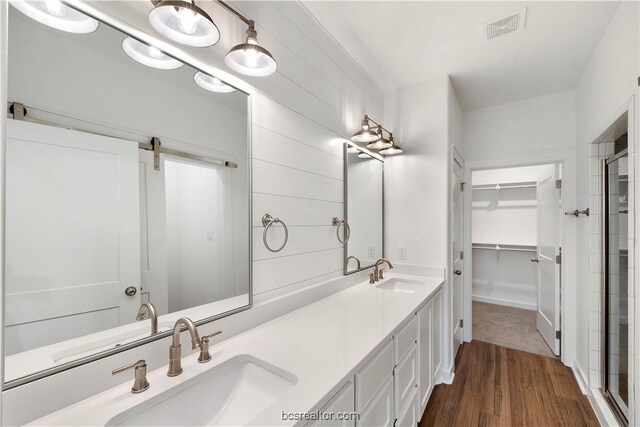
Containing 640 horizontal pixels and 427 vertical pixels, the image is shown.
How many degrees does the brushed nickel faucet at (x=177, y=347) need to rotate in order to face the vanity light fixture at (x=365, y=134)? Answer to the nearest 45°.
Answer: approximately 90° to its left

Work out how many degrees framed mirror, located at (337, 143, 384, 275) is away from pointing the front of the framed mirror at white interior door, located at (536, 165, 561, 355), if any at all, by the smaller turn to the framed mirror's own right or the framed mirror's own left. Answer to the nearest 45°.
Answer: approximately 90° to the framed mirror's own left

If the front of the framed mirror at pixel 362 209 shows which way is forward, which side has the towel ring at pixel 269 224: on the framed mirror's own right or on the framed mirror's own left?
on the framed mirror's own right

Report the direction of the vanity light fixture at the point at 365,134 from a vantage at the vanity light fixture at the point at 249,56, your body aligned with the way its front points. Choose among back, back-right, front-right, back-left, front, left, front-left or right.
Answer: left

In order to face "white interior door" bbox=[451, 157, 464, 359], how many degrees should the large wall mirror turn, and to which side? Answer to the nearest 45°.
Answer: approximately 45° to its left

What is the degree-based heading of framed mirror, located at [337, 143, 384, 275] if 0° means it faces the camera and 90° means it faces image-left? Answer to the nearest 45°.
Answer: approximately 315°

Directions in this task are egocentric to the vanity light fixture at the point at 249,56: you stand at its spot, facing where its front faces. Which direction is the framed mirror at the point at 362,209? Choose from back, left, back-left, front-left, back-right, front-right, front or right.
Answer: left

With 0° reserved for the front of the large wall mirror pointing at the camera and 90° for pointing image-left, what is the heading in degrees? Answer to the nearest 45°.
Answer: approximately 315°

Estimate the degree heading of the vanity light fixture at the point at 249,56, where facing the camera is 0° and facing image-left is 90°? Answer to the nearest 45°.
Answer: approximately 315°

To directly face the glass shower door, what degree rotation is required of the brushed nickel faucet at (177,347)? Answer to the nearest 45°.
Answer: approximately 45° to its left

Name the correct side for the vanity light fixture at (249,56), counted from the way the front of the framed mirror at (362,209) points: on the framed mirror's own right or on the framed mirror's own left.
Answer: on the framed mirror's own right

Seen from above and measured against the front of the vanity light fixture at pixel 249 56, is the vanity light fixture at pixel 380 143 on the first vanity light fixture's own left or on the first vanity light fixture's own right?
on the first vanity light fixture's own left

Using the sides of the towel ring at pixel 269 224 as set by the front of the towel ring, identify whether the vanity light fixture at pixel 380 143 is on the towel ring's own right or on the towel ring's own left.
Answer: on the towel ring's own left
